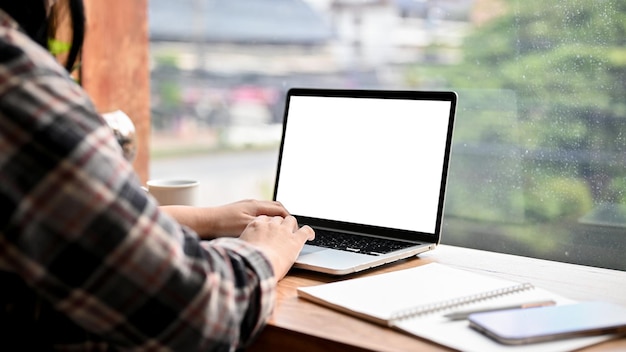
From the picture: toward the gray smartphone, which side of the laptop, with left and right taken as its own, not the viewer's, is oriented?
left

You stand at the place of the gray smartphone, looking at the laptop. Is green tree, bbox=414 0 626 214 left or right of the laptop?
right

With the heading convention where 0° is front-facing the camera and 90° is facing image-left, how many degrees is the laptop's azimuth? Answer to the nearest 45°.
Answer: approximately 45°
